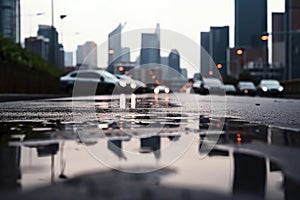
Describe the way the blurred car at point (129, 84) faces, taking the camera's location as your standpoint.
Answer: facing the viewer and to the right of the viewer

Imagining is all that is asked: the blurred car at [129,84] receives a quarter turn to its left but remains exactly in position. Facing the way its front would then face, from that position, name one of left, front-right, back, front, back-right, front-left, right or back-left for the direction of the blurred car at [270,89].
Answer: front-right
